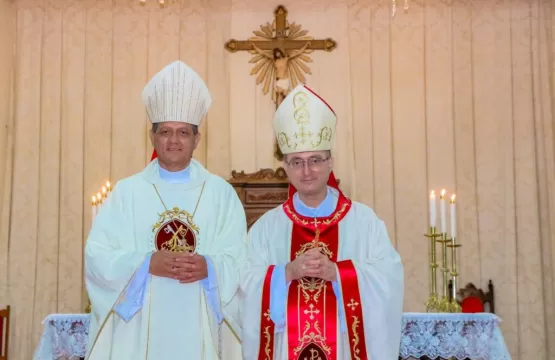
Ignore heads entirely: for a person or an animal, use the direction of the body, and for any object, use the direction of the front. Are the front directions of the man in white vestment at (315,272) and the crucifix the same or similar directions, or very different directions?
same or similar directions

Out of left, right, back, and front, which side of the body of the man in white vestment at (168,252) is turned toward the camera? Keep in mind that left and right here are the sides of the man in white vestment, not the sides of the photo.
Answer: front

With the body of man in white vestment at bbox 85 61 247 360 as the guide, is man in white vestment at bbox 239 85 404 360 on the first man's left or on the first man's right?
on the first man's left

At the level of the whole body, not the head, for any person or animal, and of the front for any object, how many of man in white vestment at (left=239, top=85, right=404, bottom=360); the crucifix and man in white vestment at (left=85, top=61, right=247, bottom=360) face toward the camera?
3

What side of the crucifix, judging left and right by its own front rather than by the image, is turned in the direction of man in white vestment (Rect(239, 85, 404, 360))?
front

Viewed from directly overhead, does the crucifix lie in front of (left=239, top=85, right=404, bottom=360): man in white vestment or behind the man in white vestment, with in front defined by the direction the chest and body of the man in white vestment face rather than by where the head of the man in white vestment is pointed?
behind

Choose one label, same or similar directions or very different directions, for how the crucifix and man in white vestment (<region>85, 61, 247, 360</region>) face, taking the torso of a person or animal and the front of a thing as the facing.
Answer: same or similar directions

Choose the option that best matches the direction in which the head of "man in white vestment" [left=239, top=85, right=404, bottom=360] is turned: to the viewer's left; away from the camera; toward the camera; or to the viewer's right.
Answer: toward the camera

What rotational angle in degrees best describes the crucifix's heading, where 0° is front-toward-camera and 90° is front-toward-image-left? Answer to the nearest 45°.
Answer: approximately 0°

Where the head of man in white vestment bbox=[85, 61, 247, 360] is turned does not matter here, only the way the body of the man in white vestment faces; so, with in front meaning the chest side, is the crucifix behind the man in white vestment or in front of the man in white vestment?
behind

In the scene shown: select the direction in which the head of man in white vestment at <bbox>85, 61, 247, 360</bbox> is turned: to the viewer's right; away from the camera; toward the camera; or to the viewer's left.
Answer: toward the camera

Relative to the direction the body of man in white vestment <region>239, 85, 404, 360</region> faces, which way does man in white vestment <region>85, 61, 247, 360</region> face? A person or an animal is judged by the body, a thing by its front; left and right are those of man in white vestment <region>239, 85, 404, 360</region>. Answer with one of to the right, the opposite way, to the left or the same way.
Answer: the same way

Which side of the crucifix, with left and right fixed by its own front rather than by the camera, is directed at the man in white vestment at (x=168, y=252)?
front

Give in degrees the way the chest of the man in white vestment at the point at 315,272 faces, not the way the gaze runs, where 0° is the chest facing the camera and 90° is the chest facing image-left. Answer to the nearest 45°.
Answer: approximately 0°

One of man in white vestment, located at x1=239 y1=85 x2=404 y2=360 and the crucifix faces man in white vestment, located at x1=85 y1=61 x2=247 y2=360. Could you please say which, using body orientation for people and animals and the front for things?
the crucifix
